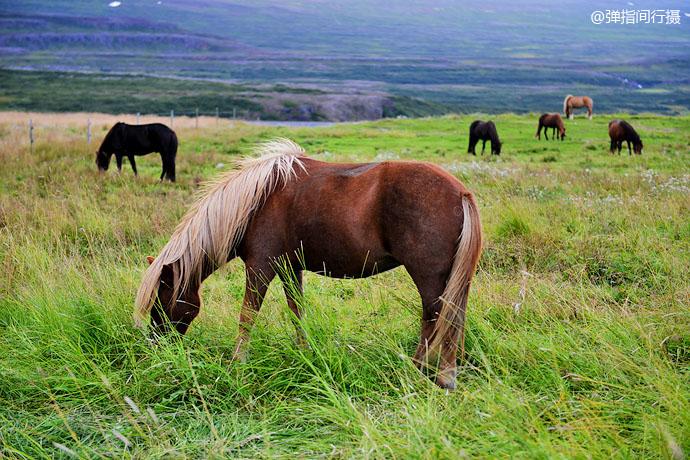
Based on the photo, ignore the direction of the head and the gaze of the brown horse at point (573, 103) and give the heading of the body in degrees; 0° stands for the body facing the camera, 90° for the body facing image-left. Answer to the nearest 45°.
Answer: approximately 90°

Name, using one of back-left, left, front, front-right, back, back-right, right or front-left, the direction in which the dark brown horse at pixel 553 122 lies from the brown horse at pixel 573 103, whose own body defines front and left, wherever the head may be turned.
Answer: left

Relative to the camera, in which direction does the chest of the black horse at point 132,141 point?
to the viewer's left

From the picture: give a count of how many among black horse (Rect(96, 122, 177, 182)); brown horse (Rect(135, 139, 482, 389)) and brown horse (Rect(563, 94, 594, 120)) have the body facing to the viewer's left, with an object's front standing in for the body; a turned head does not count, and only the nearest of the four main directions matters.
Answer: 3

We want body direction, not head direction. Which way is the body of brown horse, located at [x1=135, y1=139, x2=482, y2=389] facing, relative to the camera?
to the viewer's left

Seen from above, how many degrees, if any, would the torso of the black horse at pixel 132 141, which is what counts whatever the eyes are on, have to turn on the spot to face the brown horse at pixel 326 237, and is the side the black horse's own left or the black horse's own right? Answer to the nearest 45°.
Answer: approximately 90° to the black horse's own left

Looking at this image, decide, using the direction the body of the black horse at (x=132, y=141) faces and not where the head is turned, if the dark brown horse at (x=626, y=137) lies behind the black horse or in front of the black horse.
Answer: behind
